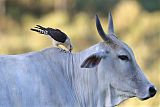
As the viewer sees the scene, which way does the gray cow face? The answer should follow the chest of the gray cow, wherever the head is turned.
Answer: to the viewer's right
